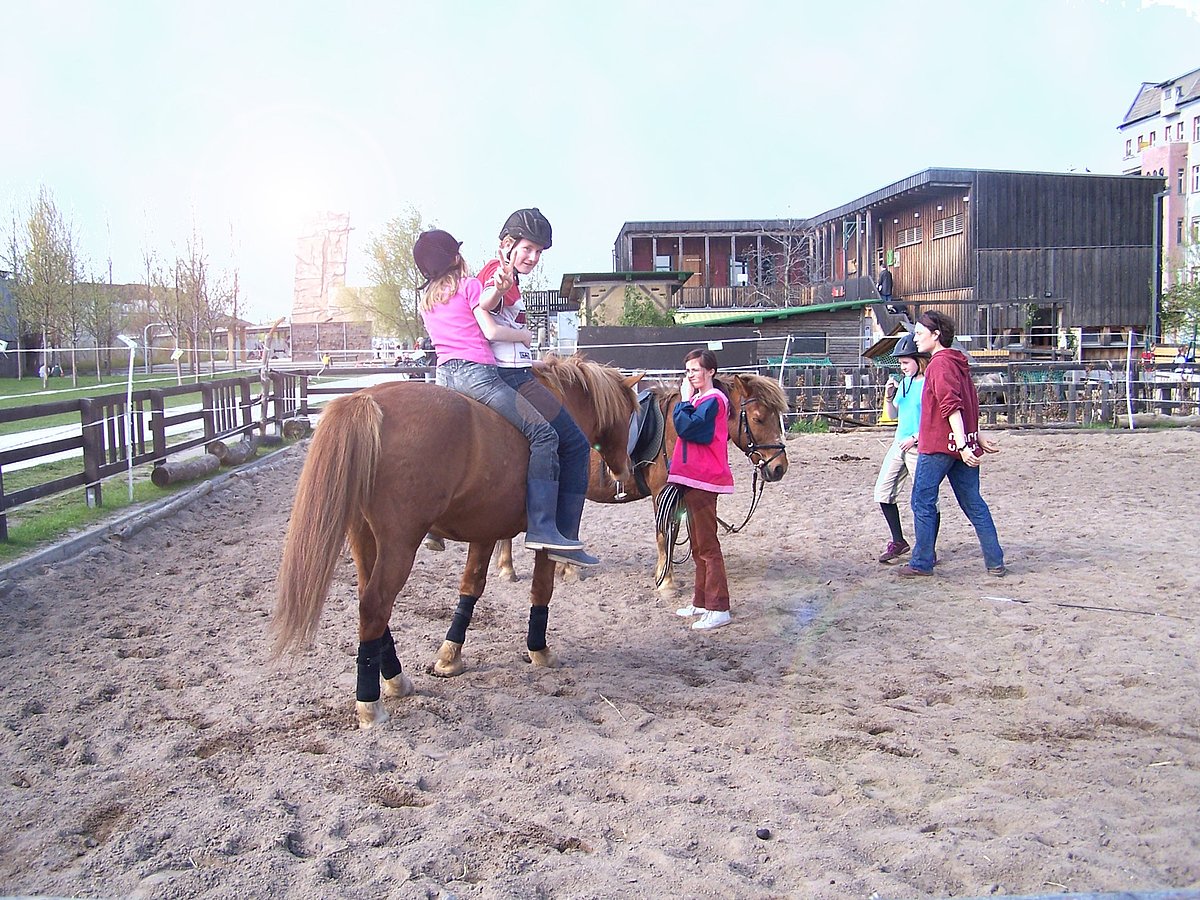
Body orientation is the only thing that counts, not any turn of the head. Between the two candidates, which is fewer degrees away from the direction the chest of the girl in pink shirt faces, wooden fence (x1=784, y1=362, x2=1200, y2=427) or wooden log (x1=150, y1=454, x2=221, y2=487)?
the wooden fence

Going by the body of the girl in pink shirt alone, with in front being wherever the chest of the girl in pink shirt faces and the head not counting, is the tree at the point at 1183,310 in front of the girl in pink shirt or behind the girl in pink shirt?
in front

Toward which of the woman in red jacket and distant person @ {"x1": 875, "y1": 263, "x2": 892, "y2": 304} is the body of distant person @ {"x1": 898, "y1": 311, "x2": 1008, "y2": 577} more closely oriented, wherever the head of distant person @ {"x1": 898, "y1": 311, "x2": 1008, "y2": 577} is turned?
the woman in red jacket

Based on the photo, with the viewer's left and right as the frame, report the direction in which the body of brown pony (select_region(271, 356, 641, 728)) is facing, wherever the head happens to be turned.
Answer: facing away from the viewer and to the right of the viewer

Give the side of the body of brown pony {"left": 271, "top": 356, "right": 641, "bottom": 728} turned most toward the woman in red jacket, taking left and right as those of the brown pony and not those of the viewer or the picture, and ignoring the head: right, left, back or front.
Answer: front

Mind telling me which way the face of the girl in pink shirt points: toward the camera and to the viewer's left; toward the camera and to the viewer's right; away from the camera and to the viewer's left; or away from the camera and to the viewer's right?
away from the camera and to the viewer's right

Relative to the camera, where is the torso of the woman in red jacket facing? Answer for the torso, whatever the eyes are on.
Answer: to the viewer's left

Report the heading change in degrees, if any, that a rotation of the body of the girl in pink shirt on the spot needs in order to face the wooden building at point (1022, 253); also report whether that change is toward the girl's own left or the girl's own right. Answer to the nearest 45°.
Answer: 0° — they already face it

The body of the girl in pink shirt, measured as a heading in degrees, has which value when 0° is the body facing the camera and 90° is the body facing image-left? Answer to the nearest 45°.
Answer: approximately 225°

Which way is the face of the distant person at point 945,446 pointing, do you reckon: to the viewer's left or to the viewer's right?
to the viewer's left
